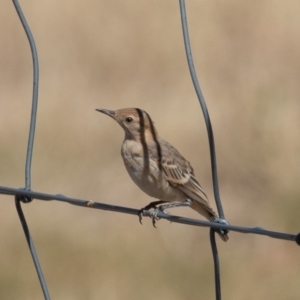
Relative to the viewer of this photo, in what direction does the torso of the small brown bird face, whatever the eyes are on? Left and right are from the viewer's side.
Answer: facing to the left of the viewer
